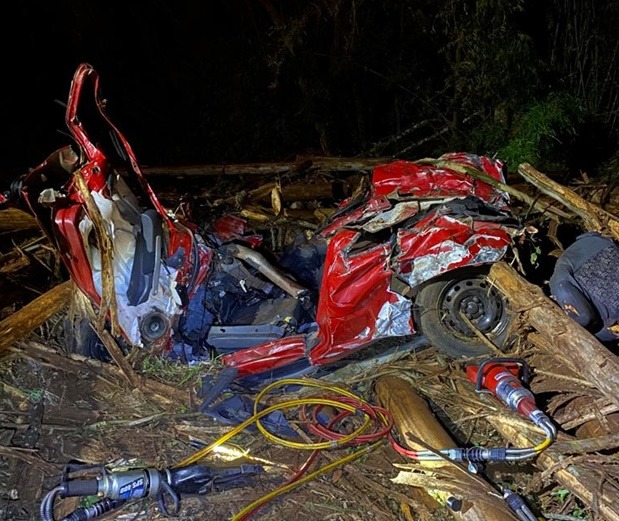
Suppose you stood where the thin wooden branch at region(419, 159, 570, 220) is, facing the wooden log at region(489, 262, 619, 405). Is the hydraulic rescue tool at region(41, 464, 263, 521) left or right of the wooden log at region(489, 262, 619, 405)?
right

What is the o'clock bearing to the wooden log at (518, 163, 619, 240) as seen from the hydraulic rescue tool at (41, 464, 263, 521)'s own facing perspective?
The wooden log is roughly at 11 o'clock from the hydraulic rescue tool.

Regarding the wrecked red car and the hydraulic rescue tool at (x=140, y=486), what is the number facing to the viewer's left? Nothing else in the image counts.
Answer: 1

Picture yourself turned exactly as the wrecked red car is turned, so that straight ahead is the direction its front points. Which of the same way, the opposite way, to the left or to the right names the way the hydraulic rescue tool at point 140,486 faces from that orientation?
the opposite way

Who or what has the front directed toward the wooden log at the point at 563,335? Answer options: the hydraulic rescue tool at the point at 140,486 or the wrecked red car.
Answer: the hydraulic rescue tool

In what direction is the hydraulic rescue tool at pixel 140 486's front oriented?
to the viewer's right
